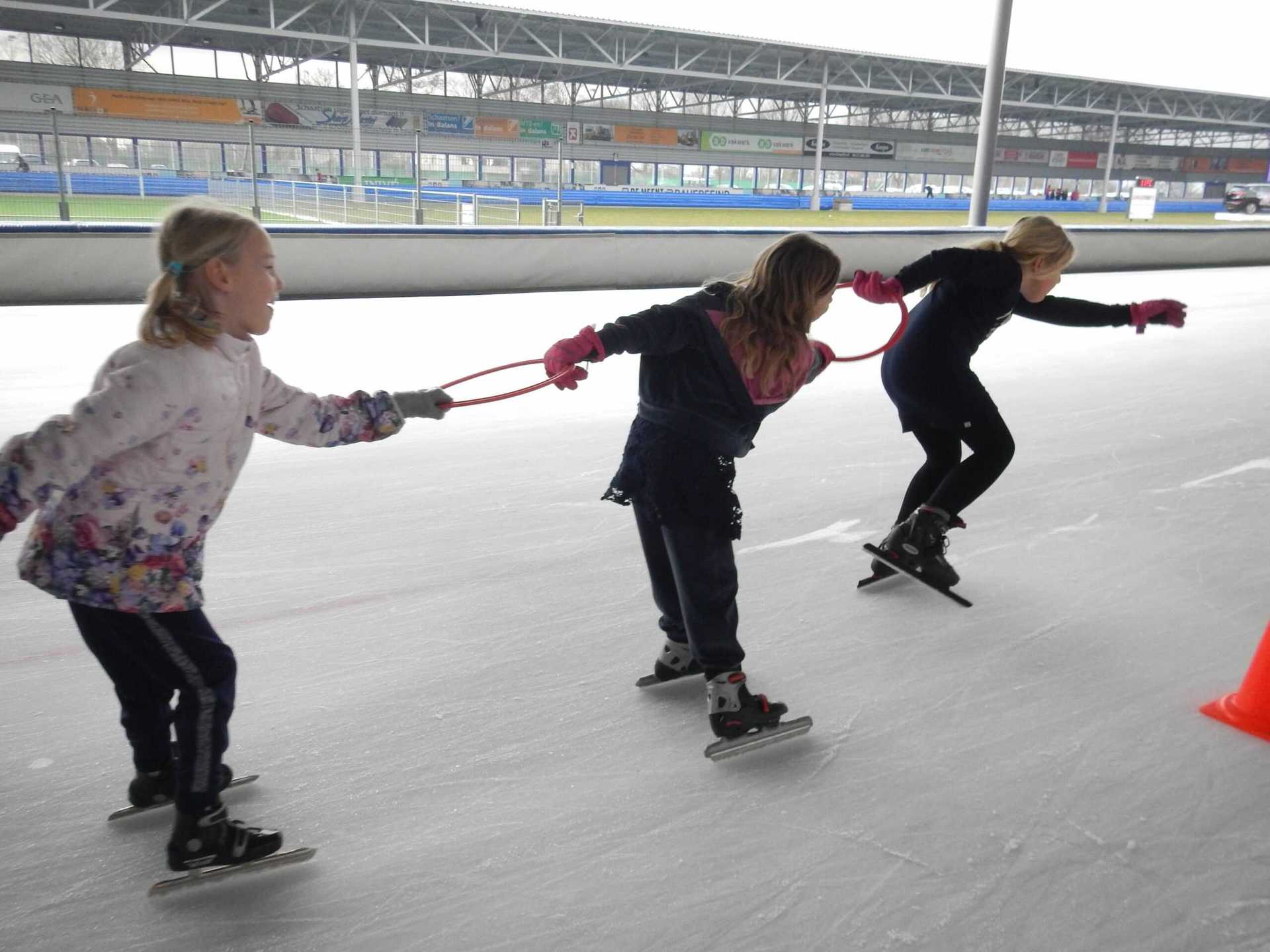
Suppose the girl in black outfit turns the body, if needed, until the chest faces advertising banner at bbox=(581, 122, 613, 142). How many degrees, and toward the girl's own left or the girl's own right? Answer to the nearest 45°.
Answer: approximately 45° to the girl's own left

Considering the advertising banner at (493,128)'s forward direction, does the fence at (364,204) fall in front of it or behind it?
in front

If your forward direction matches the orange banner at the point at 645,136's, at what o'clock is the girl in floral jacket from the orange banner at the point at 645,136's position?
The girl in floral jacket is roughly at 12 o'clock from the orange banner.

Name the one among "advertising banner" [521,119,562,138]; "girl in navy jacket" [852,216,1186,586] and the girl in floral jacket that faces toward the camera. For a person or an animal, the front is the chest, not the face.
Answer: the advertising banner

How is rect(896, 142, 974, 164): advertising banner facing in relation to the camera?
toward the camera

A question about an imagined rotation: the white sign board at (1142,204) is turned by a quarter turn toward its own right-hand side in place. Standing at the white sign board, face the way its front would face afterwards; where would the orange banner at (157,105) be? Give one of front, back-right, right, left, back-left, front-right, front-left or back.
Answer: front-left

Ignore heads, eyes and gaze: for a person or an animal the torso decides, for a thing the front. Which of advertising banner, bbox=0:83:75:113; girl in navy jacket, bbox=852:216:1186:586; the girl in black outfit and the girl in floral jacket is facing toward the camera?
the advertising banner

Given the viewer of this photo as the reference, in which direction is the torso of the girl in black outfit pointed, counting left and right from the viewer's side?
facing away from the viewer and to the right of the viewer

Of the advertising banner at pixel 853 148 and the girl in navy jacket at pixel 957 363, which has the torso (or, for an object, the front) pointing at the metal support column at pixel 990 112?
the advertising banner

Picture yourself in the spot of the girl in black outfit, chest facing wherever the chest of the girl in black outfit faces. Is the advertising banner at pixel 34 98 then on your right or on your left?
on your left

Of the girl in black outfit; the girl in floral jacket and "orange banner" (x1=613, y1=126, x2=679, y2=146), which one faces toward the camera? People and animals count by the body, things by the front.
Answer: the orange banner

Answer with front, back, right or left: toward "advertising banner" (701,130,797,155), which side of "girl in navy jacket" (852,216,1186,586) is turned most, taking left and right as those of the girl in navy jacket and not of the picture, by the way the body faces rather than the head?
left

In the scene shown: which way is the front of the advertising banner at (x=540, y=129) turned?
toward the camera

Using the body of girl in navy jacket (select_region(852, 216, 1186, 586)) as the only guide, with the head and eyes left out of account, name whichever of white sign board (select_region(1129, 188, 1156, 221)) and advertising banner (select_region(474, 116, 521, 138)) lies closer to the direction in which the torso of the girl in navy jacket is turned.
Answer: the white sign board

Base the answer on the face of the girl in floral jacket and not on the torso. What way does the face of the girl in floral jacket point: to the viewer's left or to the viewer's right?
to the viewer's right

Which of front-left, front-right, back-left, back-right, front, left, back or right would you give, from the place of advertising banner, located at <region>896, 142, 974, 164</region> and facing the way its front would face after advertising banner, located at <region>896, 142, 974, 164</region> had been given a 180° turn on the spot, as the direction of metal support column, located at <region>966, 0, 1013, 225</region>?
back

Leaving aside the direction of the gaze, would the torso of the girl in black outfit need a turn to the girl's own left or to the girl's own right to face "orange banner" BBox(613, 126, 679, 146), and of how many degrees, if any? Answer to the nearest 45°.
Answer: approximately 45° to the girl's own left

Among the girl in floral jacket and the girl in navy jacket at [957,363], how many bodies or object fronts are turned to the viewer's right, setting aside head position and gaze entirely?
2

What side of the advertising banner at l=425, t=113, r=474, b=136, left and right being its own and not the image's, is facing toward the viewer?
front

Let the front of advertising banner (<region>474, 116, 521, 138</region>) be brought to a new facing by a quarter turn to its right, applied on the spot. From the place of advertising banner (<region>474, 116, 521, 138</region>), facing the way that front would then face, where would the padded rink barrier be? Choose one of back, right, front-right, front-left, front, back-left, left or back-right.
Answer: left

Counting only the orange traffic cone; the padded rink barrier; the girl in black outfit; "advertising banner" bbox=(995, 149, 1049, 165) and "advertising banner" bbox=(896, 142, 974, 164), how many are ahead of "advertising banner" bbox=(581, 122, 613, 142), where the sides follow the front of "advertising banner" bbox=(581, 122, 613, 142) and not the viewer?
3
